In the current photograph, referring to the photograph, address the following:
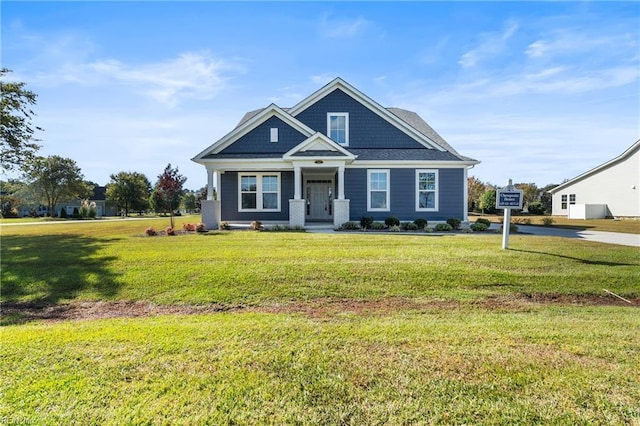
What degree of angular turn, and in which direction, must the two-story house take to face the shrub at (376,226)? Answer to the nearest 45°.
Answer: approximately 45° to its left

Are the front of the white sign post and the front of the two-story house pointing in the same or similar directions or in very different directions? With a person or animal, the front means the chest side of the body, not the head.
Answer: same or similar directions

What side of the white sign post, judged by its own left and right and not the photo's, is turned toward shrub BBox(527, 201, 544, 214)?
back

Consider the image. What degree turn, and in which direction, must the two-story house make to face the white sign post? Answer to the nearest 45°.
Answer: approximately 45° to its left

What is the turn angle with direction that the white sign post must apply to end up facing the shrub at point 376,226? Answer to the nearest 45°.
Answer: approximately 135° to its right

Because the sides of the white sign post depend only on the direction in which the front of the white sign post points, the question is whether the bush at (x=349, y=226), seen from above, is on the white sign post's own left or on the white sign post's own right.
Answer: on the white sign post's own right

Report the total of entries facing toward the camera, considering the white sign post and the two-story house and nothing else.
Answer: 2

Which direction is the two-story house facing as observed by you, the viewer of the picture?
facing the viewer

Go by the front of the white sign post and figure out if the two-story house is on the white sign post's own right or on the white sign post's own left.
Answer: on the white sign post's own right

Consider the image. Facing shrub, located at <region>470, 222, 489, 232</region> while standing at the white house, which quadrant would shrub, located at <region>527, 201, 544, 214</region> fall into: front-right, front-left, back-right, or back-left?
back-right

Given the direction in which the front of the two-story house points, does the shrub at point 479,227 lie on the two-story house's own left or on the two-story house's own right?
on the two-story house's own left

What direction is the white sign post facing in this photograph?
toward the camera

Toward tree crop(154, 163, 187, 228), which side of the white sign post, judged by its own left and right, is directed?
right
